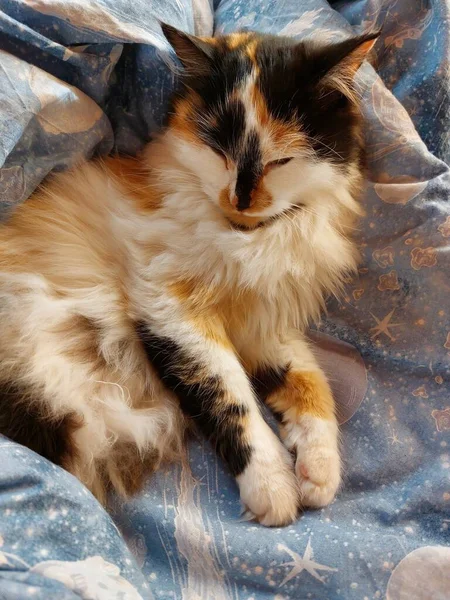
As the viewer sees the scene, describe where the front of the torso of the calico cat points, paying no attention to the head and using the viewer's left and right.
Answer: facing the viewer and to the right of the viewer
